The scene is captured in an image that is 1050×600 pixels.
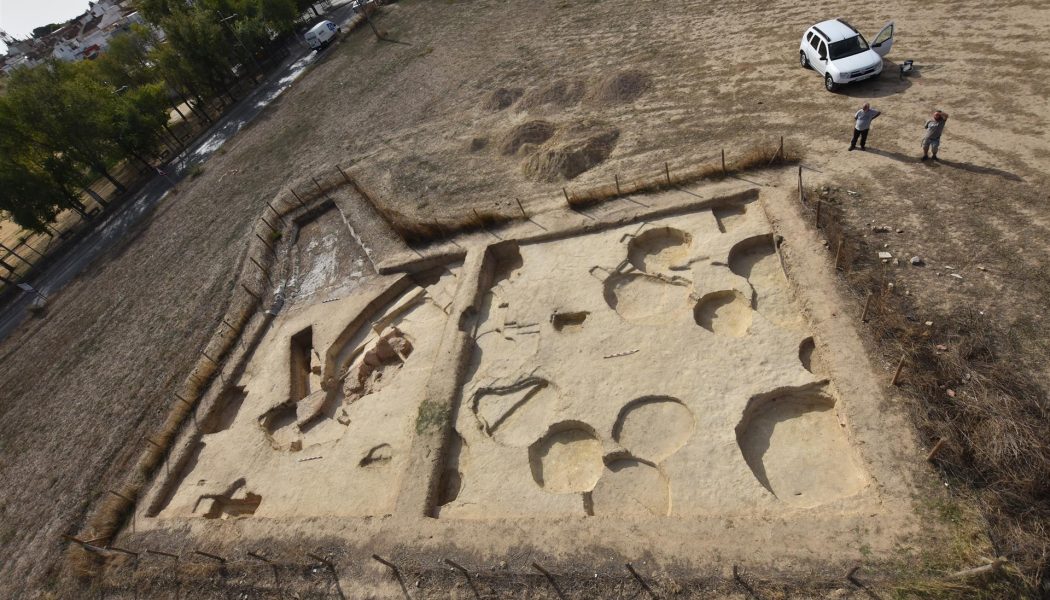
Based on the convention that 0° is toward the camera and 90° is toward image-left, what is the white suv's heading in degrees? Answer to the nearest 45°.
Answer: approximately 315°

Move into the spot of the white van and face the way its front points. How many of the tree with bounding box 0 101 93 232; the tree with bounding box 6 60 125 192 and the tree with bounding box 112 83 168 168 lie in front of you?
3

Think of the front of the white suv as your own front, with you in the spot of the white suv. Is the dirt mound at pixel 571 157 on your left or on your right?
on your right

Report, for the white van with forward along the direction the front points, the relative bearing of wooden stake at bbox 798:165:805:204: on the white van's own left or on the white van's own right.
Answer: on the white van's own left

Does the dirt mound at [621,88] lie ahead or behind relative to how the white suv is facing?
behind

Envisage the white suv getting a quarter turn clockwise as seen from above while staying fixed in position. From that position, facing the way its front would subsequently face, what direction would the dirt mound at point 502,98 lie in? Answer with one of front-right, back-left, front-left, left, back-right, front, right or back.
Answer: front-right

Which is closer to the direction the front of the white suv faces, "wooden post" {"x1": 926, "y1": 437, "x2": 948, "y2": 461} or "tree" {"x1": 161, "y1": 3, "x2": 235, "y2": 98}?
the wooden post

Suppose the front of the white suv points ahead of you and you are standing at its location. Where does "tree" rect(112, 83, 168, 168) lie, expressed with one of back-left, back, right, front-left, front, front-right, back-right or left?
back-right

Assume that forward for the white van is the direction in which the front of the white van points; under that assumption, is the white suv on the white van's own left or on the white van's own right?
on the white van's own left

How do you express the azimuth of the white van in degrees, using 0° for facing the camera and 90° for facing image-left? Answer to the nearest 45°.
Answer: approximately 45°
